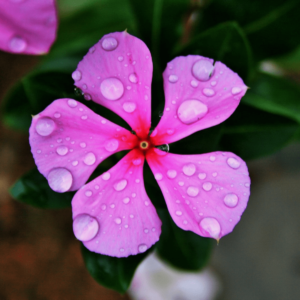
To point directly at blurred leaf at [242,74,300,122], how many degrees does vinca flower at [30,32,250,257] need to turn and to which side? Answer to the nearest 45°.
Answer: approximately 135° to its left

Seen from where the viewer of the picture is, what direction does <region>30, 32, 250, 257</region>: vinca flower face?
facing the viewer
